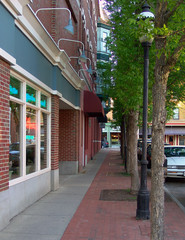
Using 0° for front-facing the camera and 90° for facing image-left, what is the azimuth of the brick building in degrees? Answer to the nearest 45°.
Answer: approximately 270°
